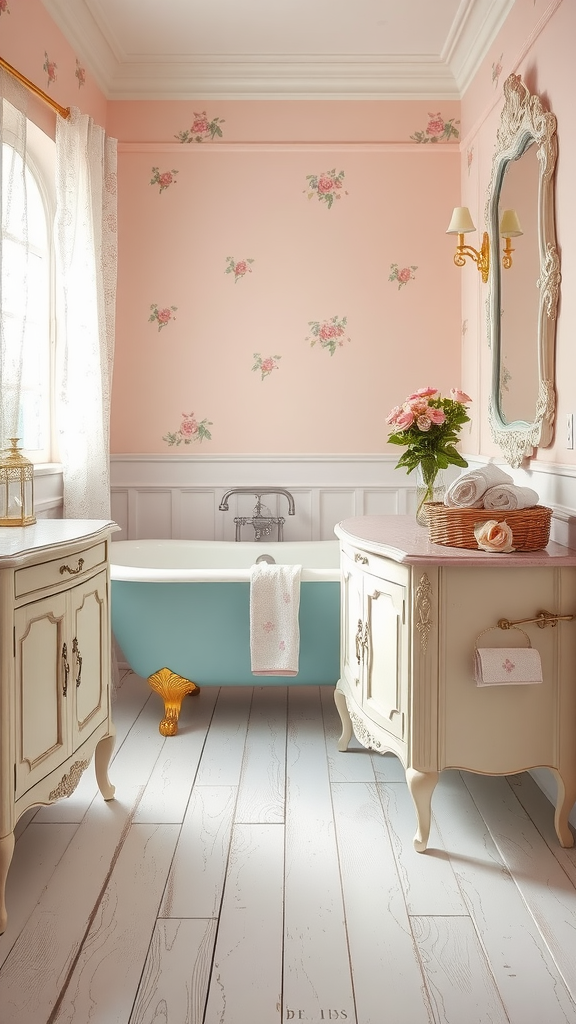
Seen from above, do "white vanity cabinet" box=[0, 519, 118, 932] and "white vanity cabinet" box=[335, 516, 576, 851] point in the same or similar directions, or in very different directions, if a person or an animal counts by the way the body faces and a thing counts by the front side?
very different directions

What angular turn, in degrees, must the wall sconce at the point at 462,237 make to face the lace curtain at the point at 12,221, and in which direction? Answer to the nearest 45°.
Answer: approximately 45° to its left

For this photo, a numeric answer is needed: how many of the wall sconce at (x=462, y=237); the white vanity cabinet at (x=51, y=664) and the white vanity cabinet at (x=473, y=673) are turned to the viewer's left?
2

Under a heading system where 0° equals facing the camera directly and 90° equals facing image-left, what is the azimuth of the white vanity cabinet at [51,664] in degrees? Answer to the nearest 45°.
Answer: approximately 315°

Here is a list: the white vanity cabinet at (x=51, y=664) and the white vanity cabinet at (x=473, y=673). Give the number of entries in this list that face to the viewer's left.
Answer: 1

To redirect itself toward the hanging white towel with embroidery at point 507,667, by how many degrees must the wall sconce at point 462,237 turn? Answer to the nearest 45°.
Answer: approximately 90° to its left

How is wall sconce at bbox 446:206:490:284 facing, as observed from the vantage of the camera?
facing to the left of the viewer

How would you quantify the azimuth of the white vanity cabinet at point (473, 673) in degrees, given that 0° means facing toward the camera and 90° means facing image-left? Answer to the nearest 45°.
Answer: approximately 90°

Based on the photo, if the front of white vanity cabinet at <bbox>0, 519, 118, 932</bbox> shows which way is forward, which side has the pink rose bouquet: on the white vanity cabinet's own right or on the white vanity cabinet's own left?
on the white vanity cabinet's own left

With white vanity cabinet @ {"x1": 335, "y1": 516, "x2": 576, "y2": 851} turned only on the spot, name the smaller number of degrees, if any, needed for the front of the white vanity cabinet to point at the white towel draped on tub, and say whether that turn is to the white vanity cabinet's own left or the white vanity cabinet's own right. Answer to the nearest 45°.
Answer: approximately 45° to the white vanity cabinet's own right
